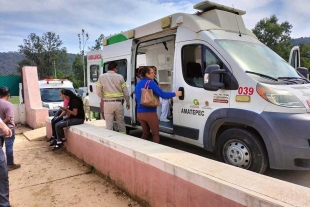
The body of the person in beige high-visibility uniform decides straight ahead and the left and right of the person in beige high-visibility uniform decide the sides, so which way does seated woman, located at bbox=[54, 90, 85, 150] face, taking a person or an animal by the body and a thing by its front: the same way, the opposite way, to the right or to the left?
to the left

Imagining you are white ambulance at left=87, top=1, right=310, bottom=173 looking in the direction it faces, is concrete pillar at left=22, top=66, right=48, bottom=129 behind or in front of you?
behind

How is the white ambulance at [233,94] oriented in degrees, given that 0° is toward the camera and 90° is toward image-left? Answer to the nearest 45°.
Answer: approximately 315°

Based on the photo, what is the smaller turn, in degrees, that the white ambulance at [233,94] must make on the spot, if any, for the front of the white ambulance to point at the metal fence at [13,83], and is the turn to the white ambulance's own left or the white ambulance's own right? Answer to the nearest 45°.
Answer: approximately 180°
